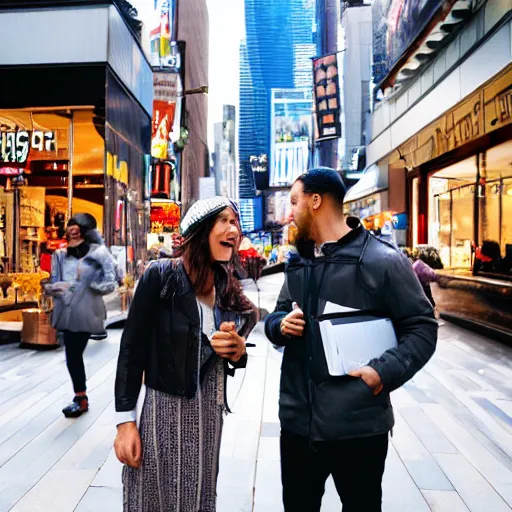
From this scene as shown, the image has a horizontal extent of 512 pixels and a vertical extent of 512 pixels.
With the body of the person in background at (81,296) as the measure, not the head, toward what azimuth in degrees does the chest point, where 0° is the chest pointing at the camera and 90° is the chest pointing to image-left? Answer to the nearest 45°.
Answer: approximately 45°

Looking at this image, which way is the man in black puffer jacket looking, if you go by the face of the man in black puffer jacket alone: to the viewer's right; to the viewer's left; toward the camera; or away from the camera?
to the viewer's left

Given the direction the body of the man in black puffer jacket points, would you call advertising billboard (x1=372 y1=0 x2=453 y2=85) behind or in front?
behind

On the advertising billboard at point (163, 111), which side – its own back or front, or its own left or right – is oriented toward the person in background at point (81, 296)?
front

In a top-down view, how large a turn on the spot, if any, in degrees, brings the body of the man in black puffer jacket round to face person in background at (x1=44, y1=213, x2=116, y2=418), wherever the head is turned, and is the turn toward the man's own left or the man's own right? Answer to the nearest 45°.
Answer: approximately 90° to the man's own right

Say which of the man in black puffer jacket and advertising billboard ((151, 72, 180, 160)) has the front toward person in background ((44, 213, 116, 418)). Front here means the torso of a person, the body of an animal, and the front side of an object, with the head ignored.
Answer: the advertising billboard

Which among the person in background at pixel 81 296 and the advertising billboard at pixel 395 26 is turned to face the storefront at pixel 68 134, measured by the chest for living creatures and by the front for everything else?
the advertising billboard

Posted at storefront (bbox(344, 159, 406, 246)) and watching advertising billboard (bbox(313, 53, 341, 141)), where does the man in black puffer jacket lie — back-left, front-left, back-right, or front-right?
back-left

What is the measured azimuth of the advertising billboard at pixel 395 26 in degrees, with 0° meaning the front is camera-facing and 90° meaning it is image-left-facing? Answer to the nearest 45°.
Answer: approximately 45°

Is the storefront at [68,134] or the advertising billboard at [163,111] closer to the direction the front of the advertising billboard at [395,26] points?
the storefront
